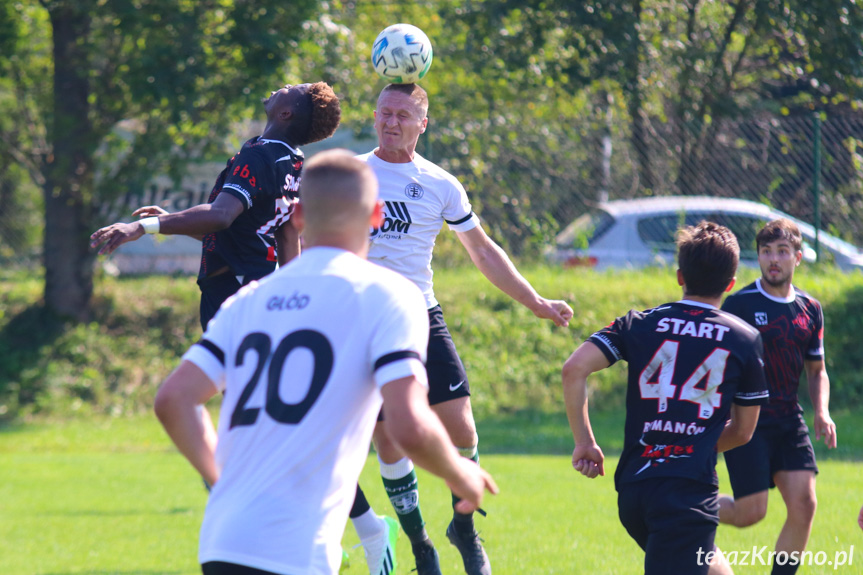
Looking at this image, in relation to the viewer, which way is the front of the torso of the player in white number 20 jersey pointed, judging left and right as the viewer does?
facing away from the viewer and to the right of the viewer

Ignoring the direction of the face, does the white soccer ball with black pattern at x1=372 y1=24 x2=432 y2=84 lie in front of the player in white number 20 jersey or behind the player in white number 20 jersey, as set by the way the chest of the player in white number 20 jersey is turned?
in front

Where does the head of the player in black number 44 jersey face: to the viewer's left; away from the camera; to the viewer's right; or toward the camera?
away from the camera

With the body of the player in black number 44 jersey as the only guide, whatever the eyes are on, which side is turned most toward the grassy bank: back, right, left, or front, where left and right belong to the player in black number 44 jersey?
front

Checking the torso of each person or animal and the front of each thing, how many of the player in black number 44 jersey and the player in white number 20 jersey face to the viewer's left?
0

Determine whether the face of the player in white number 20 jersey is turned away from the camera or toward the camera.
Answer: away from the camera

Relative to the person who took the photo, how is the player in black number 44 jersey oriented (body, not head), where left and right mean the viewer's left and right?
facing away from the viewer

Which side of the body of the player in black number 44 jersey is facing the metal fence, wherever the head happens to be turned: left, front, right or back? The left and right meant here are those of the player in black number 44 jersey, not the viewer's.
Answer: front

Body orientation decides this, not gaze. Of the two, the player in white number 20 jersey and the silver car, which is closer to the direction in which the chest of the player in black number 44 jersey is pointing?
the silver car

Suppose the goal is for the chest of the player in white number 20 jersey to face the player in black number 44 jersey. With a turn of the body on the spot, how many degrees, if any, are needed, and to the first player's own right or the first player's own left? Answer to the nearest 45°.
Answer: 0° — they already face them

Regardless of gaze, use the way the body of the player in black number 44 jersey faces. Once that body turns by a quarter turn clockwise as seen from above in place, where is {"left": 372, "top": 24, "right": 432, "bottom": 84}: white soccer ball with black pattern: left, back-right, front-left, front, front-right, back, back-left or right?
back-left
